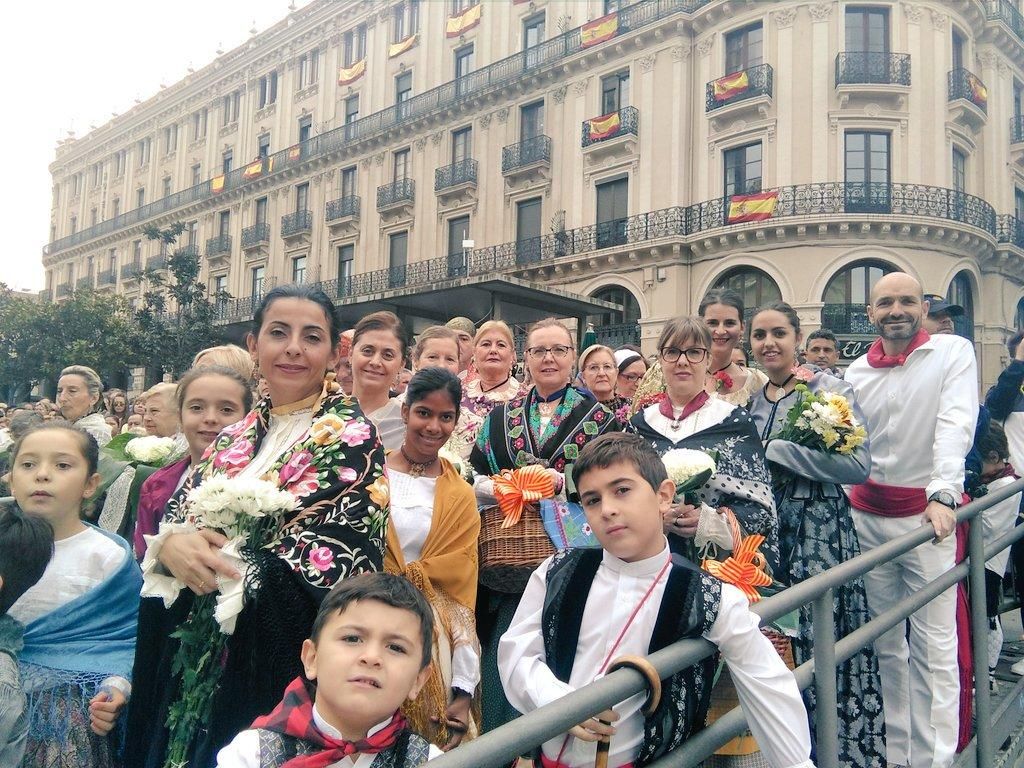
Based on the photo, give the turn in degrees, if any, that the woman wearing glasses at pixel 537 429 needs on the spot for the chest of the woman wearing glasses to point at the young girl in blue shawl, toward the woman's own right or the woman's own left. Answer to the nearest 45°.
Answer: approximately 45° to the woman's own right

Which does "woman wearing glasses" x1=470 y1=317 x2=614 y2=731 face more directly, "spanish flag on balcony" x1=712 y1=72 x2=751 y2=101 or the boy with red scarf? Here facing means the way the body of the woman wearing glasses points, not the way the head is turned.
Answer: the boy with red scarf

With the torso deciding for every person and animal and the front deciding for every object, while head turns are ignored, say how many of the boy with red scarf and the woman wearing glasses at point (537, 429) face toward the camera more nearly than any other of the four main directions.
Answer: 2

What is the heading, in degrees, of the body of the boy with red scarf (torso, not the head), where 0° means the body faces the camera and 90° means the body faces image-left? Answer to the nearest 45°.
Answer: approximately 0°

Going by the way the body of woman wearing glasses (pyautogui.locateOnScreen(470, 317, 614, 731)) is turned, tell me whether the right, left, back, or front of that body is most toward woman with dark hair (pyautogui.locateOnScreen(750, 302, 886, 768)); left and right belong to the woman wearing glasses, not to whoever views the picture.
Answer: left

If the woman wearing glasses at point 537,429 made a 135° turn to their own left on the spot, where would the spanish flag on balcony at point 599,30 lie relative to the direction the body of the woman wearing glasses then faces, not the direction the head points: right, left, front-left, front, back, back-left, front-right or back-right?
front-left

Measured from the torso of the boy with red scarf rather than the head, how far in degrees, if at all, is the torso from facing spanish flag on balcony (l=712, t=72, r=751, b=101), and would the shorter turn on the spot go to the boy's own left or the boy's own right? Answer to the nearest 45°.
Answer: approximately 135° to the boy's own left

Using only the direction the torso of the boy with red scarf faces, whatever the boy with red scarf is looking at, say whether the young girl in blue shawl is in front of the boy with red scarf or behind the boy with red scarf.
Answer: behind

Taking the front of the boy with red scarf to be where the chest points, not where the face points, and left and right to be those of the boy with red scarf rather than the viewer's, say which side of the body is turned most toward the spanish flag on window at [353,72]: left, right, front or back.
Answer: back

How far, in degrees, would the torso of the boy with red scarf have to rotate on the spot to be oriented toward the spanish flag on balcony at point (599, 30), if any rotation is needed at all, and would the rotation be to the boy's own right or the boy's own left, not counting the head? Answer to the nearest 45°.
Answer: approximately 180°

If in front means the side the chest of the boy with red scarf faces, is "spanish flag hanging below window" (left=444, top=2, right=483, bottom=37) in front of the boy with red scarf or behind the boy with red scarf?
behind

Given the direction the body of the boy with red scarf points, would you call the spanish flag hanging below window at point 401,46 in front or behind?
behind
